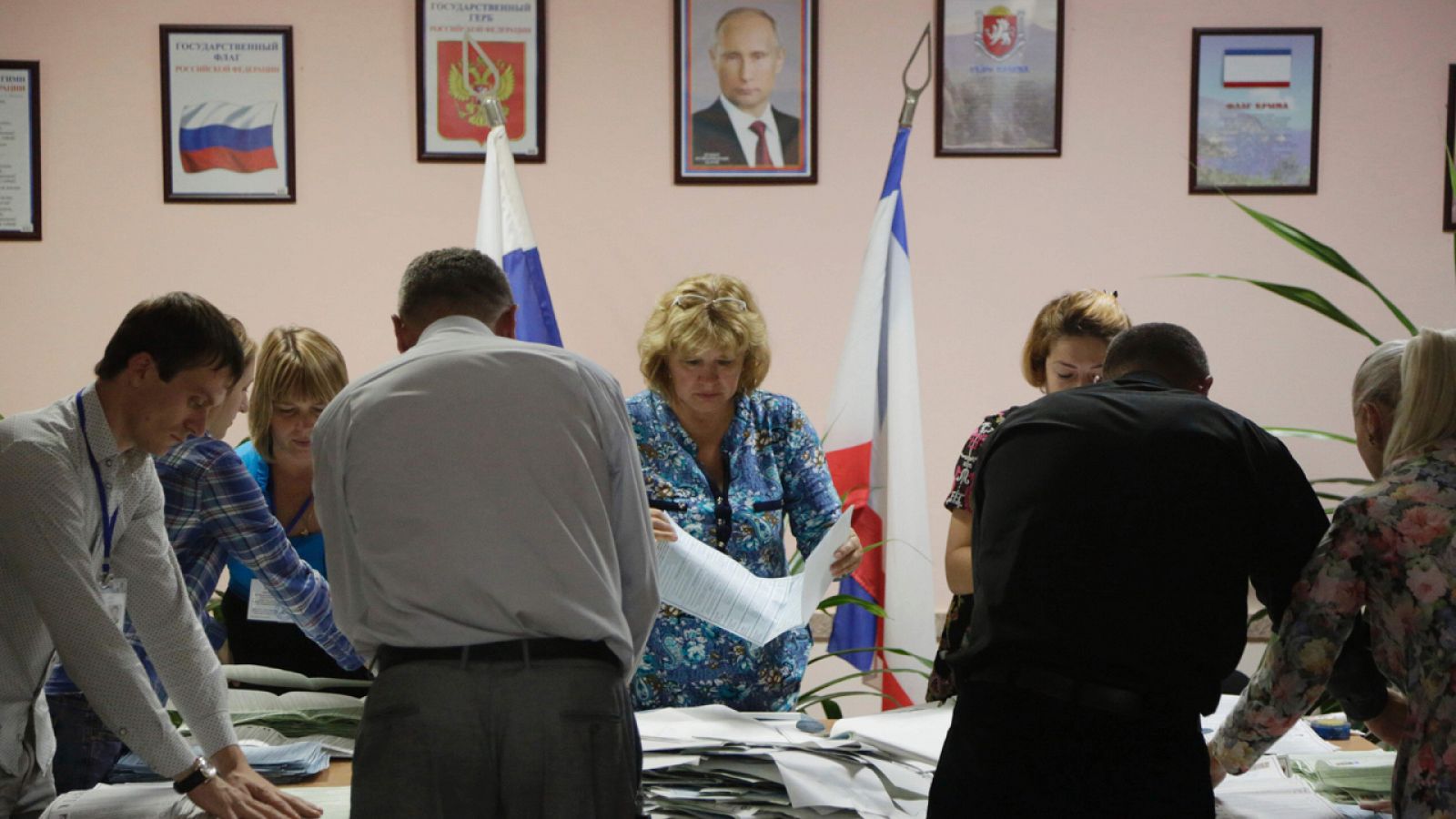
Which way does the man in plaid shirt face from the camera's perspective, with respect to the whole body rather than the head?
to the viewer's right

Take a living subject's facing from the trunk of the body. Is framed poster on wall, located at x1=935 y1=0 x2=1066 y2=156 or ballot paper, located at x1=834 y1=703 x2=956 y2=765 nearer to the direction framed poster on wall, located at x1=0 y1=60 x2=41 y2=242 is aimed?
the ballot paper

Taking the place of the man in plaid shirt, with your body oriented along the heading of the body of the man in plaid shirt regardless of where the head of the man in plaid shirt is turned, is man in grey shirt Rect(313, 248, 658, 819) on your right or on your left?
on your right

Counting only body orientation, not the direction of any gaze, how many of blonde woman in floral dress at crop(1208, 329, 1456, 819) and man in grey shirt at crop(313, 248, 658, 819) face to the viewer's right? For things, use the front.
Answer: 0

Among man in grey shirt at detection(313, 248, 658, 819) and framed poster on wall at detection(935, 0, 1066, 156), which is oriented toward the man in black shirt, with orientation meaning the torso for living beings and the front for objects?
the framed poster on wall

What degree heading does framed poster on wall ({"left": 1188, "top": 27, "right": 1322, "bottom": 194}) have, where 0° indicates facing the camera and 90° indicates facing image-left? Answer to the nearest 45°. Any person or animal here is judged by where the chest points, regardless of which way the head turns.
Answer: approximately 0°

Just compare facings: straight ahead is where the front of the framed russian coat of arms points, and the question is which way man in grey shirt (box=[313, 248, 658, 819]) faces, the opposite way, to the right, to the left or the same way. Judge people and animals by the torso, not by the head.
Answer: the opposite way

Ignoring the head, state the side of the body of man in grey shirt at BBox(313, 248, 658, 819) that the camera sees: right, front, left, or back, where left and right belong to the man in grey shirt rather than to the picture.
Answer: back

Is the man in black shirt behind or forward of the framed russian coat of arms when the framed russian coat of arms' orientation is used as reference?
forward

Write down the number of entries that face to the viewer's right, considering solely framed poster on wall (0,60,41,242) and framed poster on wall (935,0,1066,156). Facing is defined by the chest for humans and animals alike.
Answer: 0

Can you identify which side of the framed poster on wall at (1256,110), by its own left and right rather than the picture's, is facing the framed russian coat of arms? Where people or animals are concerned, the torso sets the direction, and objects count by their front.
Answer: right

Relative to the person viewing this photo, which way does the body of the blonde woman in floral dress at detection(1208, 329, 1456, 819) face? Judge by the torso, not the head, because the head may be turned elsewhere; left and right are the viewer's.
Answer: facing away from the viewer and to the left of the viewer
